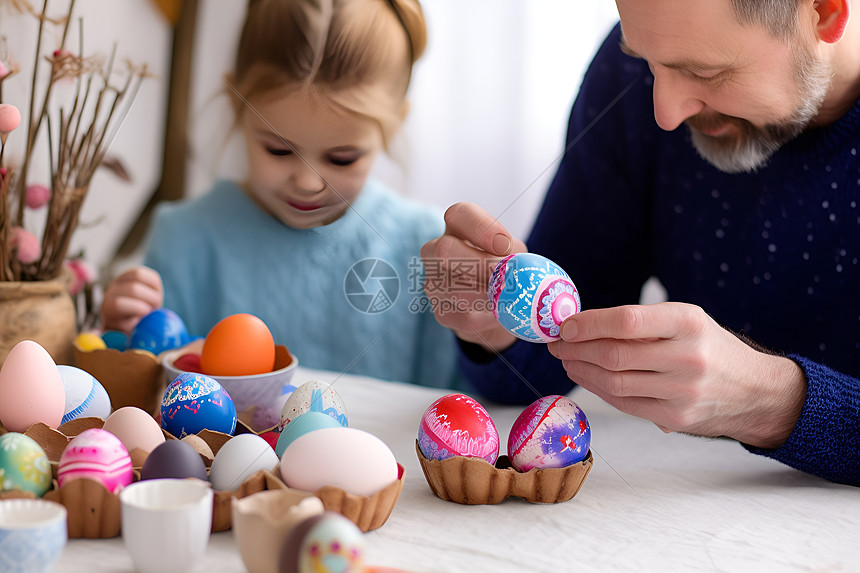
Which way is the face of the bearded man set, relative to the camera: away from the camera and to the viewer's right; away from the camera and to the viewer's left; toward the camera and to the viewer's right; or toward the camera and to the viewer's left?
toward the camera and to the viewer's left

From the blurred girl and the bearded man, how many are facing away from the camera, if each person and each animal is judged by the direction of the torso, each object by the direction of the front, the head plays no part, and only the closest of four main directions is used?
0

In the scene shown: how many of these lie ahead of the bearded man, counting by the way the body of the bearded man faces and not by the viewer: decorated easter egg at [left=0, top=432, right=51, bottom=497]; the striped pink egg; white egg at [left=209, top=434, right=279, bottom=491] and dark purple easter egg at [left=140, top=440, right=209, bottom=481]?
4

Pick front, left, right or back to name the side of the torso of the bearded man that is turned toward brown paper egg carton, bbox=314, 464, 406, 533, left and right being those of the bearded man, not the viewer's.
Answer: front

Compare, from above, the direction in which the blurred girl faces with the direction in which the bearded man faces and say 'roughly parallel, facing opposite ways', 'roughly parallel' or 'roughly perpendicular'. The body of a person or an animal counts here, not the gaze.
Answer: roughly perpendicular

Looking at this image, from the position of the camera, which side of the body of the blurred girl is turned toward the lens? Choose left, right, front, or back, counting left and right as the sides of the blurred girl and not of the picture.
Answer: front

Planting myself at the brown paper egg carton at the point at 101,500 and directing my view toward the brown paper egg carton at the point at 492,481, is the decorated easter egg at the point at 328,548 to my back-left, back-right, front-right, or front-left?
front-right

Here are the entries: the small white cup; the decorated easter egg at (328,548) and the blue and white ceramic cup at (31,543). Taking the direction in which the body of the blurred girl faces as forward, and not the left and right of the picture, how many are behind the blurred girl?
0

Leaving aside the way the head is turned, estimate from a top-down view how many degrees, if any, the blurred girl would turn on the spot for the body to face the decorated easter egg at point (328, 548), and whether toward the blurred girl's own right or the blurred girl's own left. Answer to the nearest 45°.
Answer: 0° — they already face it

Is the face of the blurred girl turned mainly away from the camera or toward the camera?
toward the camera

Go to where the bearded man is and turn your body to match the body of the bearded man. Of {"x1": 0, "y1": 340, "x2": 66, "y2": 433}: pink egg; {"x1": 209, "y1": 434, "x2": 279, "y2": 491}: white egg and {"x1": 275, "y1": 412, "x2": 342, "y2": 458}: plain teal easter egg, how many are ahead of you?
3

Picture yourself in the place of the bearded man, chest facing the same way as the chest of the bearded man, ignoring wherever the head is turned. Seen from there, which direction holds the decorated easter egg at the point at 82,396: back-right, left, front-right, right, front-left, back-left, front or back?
front

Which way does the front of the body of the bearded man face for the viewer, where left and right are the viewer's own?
facing the viewer and to the left of the viewer
